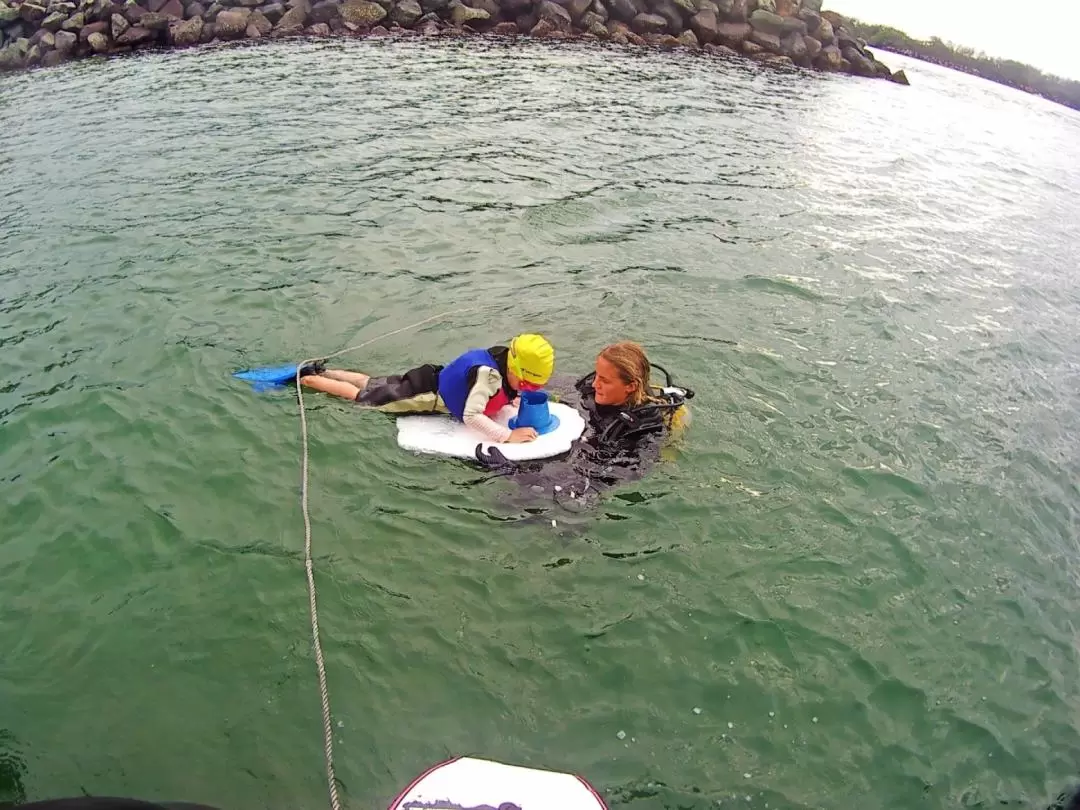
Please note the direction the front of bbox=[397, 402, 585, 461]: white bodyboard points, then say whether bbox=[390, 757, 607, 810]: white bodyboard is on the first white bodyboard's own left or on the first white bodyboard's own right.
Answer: on the first white bodyboard's own right

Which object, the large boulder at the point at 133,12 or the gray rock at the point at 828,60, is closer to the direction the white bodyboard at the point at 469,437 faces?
the gray rock

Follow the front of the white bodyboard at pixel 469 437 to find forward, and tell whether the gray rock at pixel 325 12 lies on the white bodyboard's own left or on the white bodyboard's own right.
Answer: on the white bodyboard's own left

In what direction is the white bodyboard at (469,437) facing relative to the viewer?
to the viewer's right

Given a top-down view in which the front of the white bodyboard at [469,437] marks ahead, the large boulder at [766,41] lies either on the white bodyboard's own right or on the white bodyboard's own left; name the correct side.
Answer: on the white bodyboard's own left

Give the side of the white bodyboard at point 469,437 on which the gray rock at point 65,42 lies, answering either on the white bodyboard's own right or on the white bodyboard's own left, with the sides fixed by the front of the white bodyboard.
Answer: on the white bodyboard's own left

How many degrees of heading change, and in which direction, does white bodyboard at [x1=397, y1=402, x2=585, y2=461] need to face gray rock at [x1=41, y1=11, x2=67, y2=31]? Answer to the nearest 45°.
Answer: approximately 135° to its left

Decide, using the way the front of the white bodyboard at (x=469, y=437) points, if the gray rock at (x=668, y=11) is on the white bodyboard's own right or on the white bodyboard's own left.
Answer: on the white bodyboard's own left

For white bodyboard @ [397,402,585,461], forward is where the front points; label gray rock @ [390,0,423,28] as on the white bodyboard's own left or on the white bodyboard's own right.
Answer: on the white bodyboard's own left

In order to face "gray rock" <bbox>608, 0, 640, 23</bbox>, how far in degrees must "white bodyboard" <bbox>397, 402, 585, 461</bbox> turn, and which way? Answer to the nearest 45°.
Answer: approximately 90° to its left

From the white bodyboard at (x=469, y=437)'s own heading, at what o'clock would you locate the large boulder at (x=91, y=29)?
The large boulder is roughly at 8 o'clock from the white bodyboard.

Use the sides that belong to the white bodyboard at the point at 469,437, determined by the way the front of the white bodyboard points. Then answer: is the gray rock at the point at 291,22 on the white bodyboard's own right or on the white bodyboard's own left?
on the white bodyboard's own left

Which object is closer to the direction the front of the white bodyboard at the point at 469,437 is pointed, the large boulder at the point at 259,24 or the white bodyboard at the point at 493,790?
the white bodyboard

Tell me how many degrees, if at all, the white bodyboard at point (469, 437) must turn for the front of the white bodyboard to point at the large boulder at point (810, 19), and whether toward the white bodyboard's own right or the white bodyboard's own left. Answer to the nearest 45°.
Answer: approximately 90° to the white bodyboard's own left
